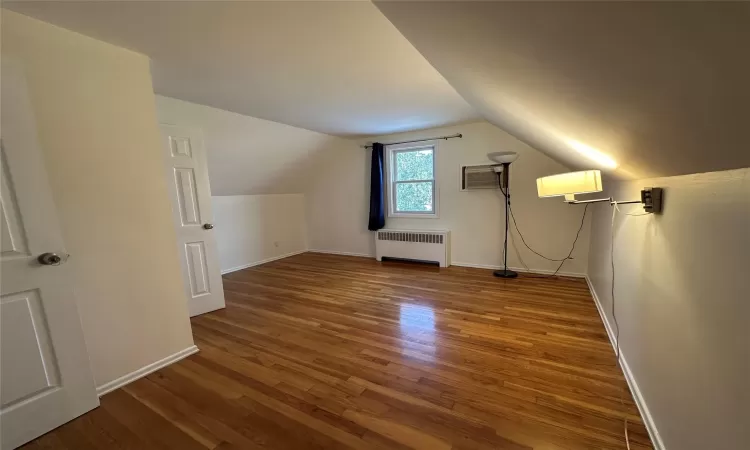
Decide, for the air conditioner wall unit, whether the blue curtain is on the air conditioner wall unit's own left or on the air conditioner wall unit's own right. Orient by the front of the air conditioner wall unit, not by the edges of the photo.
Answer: on the air conditioner wall unit's own right

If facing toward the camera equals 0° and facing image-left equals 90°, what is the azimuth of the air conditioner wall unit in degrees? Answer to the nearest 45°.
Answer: approximately 0°

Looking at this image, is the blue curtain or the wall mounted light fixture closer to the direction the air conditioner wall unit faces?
the wall mounted light fixture

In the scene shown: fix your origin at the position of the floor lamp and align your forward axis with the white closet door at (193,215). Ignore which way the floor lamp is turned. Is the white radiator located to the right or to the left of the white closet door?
right

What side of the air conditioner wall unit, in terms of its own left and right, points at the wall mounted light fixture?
front

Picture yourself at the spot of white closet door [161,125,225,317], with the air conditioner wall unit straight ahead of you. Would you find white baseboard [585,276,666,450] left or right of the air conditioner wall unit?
right

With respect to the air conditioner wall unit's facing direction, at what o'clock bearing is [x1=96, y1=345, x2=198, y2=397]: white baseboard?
The white baseboard is roughly at 1 o'clock from the air conditioner wall unit.

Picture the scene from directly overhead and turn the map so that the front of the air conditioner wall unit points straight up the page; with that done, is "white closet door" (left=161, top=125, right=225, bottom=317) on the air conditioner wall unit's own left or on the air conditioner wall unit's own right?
on the air conditioner wall unit's own right

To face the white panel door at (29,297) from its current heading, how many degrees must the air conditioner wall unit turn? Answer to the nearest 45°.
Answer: approximately 45° to its right

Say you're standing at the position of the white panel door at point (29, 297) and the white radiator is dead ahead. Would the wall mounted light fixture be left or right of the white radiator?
right
